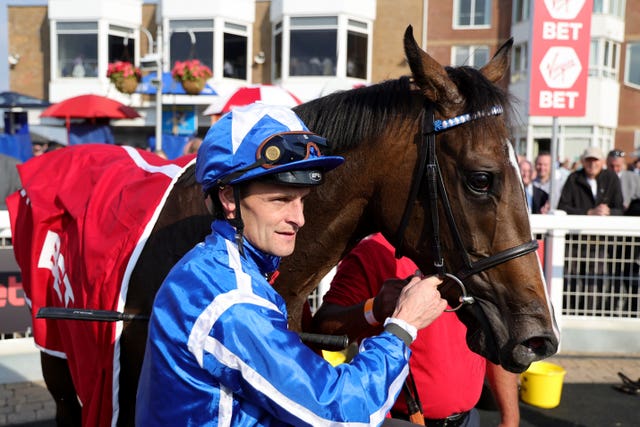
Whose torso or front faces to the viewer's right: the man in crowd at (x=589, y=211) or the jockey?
the jockey

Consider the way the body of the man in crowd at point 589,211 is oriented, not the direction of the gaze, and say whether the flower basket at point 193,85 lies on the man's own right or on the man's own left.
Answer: on the man's own right

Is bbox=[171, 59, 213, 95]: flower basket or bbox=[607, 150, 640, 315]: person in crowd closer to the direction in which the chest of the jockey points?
the person in crowd

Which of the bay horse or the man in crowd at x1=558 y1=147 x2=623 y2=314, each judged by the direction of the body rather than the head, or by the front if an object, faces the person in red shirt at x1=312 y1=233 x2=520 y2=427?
the man in crowd

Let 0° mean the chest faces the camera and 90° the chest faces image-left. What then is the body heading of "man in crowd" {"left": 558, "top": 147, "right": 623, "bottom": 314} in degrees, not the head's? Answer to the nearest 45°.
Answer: approximately 0°

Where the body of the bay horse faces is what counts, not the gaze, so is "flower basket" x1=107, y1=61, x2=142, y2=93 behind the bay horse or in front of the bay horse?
behind

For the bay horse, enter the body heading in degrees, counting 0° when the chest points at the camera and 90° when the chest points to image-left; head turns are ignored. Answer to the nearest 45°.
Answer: approximately 315°

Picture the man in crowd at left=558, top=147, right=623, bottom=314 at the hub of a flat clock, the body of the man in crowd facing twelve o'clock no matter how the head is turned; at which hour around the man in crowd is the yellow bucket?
The yellow bucket is roughly at 12 o'clock from the man in crowd.
